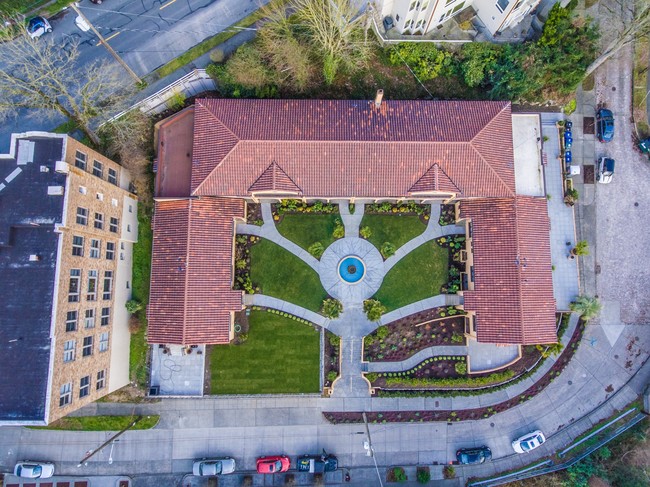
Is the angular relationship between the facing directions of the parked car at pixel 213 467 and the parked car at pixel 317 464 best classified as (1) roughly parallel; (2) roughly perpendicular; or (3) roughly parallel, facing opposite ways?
roughly parallel
